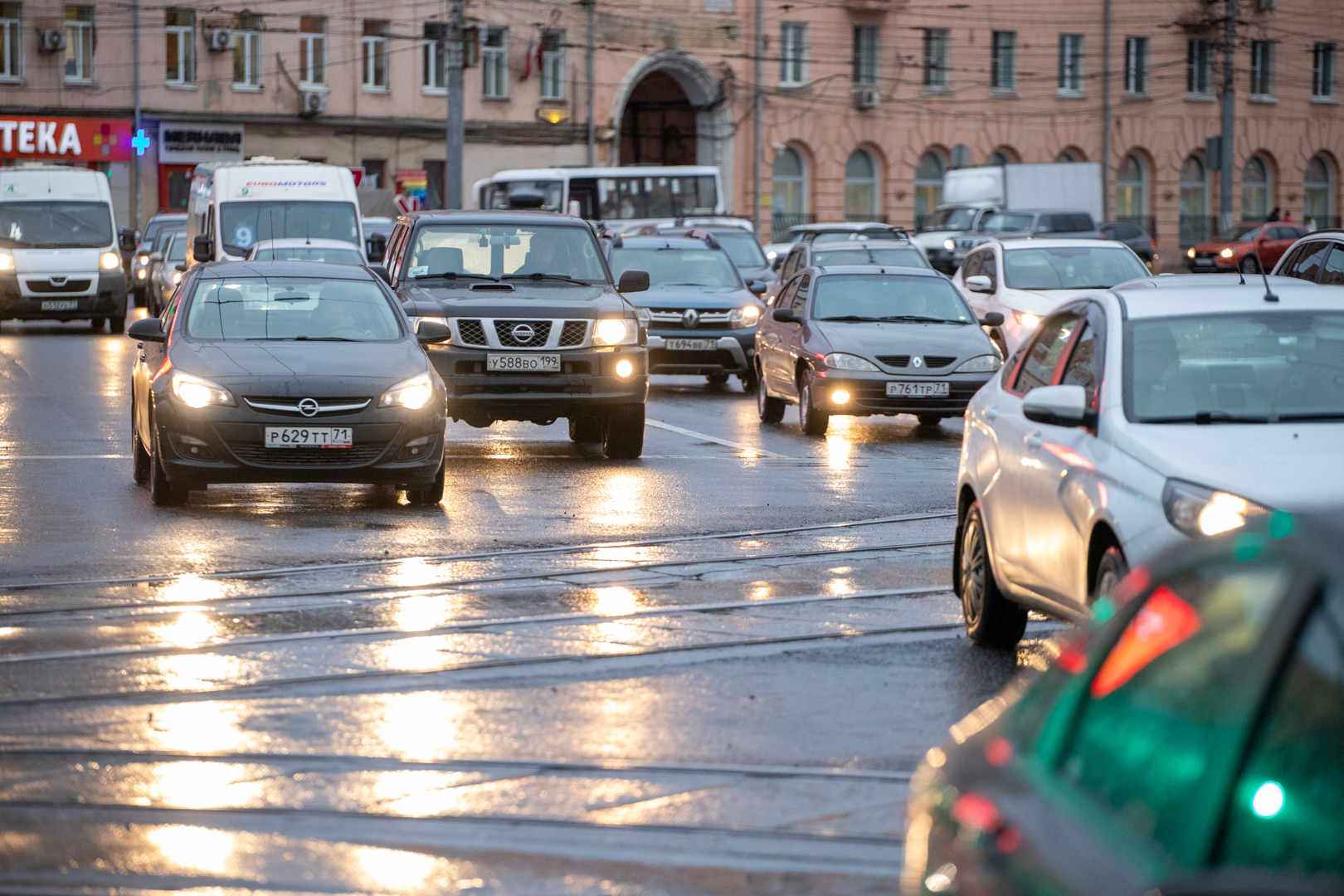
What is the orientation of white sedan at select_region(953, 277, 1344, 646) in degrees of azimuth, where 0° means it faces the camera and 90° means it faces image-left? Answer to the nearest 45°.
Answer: approximately 315°

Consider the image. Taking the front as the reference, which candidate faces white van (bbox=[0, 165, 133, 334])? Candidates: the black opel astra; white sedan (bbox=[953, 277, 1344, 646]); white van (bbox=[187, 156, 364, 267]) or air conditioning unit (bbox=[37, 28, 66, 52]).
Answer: the air conditioning unit

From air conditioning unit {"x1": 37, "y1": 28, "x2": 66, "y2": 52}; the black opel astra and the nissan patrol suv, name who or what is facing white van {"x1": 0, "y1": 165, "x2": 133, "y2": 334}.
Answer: the air conditioning unit

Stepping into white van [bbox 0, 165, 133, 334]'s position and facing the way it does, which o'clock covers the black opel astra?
The black opel astra is roughly at 12 o'clock from the white van.

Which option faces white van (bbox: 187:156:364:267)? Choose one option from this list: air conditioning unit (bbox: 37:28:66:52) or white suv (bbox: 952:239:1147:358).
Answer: the air conditioning unit

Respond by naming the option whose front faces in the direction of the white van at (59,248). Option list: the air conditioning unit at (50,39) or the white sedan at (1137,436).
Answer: the air conditioning unit

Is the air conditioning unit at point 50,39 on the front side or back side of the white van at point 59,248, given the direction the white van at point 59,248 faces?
on the back side

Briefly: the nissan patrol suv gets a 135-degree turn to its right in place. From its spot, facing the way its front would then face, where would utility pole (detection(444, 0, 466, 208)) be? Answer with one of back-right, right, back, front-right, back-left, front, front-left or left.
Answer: front-right

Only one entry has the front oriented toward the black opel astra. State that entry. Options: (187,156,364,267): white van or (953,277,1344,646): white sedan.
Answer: the white van
